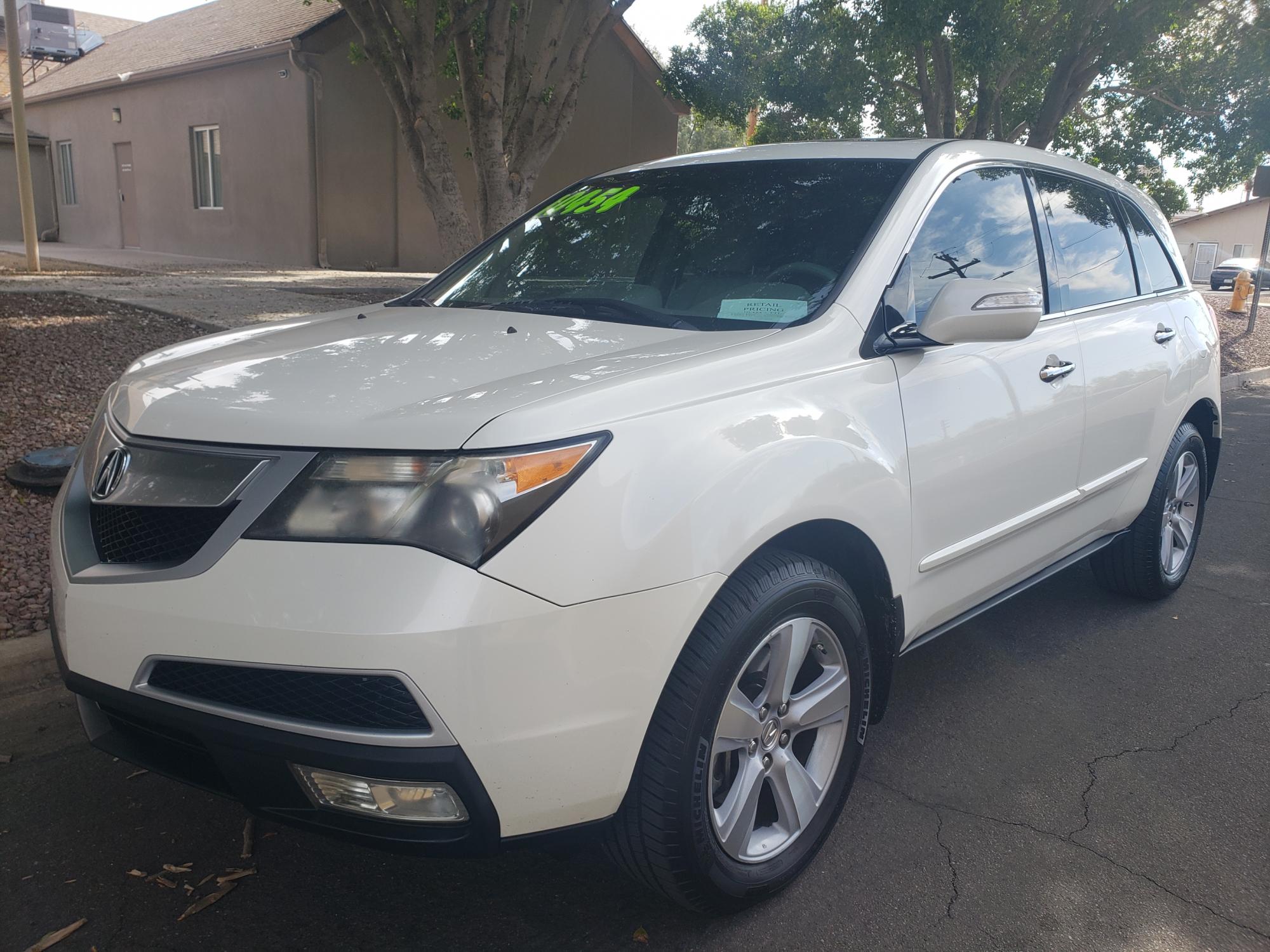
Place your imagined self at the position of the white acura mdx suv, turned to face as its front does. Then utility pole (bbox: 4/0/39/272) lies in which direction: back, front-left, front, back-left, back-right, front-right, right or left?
right

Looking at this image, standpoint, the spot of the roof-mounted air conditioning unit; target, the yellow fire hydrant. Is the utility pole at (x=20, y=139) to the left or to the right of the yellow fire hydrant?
right

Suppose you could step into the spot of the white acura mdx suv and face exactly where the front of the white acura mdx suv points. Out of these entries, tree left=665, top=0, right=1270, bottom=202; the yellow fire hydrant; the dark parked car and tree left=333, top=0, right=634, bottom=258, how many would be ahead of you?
0

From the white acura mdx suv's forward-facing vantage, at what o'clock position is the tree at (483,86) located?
The tree is roughly at 4 o'clock from the white acura mdx suv.

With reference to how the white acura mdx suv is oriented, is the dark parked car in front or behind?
behind

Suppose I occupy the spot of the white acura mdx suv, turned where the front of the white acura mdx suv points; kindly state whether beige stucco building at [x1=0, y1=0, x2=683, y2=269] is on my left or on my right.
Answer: on my right

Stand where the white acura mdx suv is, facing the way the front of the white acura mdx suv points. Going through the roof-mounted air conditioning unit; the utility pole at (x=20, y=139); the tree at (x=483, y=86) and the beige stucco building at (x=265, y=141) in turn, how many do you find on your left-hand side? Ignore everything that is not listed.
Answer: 0

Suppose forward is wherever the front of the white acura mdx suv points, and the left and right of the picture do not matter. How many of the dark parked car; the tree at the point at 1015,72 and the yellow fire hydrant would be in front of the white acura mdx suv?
0

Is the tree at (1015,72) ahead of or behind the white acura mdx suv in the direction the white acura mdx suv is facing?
behind

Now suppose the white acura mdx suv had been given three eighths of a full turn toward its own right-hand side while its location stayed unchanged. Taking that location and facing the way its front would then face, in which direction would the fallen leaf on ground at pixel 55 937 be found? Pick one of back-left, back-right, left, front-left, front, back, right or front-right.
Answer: left

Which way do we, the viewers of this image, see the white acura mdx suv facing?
facing the viewer and to the left of the viewer

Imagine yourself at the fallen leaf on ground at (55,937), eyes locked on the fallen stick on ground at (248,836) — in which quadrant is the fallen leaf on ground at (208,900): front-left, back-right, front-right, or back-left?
front-right

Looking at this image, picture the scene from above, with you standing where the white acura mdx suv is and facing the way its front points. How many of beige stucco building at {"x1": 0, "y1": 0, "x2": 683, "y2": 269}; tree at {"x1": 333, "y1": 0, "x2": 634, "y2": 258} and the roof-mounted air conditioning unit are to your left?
0
